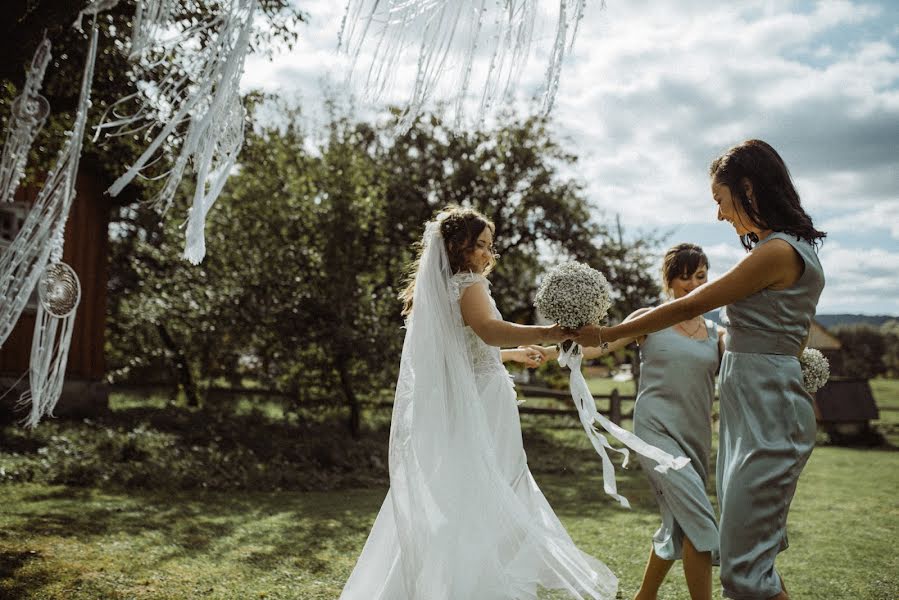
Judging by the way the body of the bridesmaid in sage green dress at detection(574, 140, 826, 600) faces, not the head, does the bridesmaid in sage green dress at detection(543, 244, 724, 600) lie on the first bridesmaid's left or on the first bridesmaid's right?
on the first bridesmaid's right

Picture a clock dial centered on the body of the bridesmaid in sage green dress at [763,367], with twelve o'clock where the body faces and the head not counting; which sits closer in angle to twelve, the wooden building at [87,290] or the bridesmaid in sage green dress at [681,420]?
the wooden building

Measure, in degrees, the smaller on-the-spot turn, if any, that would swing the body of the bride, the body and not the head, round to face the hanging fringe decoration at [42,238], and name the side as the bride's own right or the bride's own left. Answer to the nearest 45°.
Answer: approximately 135° to the bride's own left

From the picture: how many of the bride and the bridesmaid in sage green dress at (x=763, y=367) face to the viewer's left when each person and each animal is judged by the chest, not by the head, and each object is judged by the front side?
1

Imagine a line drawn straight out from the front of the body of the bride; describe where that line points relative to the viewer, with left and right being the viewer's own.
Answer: facing away from the viewer and to the right of the viewer

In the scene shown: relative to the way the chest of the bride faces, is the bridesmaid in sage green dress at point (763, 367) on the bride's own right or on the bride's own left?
on the bride's own right

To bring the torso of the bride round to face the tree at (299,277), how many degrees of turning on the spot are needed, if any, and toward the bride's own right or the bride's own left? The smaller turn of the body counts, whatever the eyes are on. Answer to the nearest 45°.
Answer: approximately 45° to the bride's own left

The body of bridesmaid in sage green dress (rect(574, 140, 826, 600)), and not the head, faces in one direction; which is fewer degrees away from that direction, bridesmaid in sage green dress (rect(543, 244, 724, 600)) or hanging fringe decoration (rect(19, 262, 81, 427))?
the hanging fringe decoration

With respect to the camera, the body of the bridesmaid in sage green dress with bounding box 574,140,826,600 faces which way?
to the viewer's left

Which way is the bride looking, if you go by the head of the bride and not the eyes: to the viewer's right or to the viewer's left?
to the viewer's right
